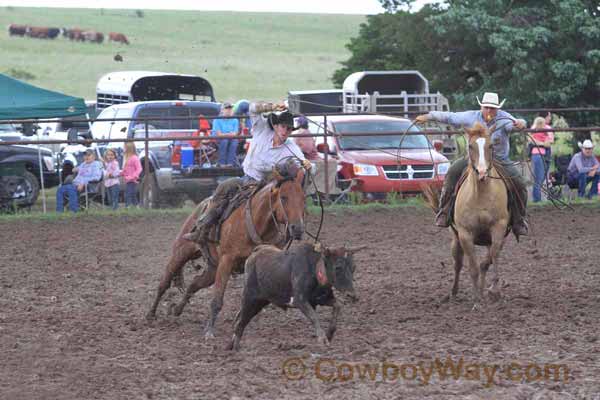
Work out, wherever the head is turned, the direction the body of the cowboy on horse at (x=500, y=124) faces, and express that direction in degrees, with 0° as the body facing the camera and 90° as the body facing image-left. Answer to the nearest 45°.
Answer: approximately 0°

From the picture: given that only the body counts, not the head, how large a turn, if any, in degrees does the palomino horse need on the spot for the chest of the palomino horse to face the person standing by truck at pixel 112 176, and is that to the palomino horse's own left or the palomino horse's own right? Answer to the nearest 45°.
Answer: approximately 135° to the palomino horse's own right

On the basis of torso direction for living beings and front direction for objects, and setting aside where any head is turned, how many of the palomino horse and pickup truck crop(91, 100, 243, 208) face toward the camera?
1

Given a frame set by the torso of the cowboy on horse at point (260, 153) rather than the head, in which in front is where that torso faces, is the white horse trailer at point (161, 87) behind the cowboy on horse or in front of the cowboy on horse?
behind

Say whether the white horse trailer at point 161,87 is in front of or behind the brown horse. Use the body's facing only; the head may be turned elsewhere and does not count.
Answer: behind

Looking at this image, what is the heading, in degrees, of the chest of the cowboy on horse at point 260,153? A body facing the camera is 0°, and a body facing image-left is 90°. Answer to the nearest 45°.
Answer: approximately 315°

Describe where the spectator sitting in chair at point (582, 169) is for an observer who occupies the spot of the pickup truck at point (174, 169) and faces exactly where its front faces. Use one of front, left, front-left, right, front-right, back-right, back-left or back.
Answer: back-right

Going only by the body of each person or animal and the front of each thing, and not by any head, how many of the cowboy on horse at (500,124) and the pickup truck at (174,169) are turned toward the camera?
1

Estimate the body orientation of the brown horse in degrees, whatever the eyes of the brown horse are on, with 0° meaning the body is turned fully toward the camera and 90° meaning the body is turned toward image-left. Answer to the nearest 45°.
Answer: approximately 315°

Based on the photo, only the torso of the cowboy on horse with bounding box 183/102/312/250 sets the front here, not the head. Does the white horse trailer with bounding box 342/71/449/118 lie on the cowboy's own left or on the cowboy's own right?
on the cowboy's own left

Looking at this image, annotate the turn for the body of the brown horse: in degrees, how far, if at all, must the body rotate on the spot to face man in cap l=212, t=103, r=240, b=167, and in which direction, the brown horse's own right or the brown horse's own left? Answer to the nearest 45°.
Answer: approximately 135° to the brown horse's own left
